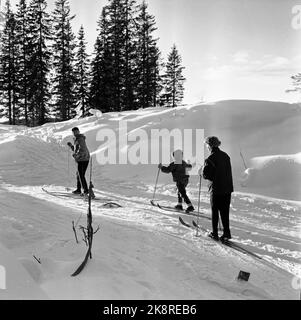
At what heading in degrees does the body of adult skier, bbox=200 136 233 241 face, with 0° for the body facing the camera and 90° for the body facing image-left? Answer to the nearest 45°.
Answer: approximately 135°

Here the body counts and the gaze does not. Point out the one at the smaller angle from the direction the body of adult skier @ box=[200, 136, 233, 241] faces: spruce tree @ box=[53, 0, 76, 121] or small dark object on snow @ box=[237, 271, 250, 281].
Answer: the spruce tree

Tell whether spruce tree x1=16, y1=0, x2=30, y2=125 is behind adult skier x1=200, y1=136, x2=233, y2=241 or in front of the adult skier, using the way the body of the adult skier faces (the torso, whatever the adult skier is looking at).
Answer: in front
